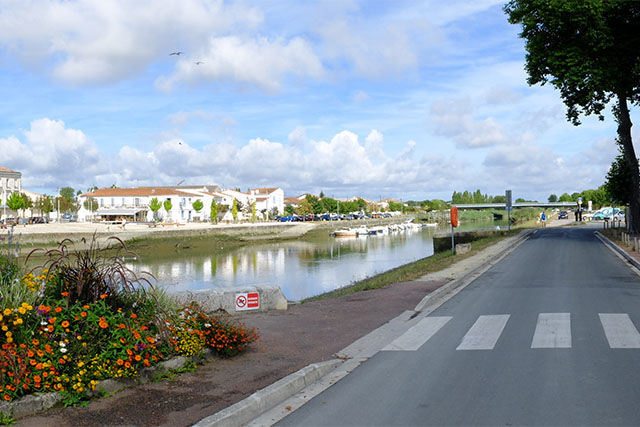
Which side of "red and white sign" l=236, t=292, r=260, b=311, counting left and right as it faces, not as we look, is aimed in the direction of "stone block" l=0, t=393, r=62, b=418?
front

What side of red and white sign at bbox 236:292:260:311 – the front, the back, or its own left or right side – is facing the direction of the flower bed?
front

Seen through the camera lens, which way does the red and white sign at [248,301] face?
facing the viewer
